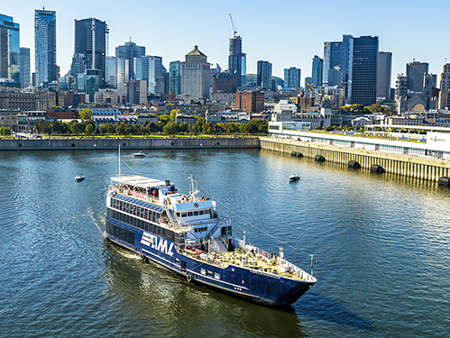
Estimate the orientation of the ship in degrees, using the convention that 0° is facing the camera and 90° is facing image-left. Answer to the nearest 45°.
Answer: approximately 315°
